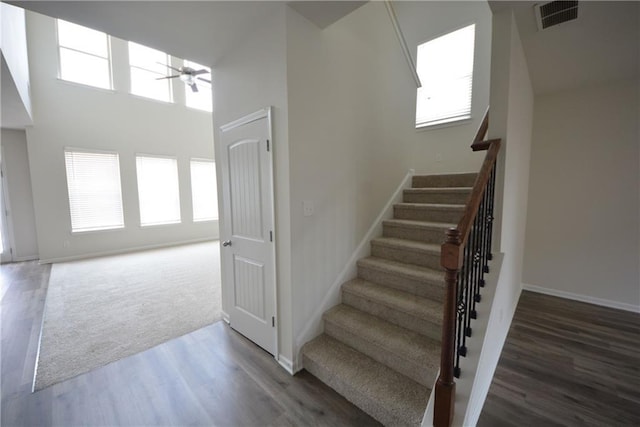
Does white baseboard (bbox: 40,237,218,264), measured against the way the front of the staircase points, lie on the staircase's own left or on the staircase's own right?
on the staircase's own right

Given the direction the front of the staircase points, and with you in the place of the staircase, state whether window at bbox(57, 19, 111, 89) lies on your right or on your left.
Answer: on your right

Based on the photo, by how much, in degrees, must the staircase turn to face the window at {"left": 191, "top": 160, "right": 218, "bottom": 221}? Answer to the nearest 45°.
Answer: approximately 90° to its right

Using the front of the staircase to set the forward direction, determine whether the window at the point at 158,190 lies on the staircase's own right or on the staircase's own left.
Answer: on the staircase's own right

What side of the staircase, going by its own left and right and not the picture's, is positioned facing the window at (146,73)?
right

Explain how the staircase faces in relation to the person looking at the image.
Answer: facing the viewer and to the left of the viewer

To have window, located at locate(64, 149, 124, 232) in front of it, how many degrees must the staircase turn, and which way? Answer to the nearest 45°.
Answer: approximately 45° to its right

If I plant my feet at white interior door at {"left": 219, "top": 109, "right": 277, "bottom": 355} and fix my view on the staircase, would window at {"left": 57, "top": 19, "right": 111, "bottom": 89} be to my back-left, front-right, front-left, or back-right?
back-left
